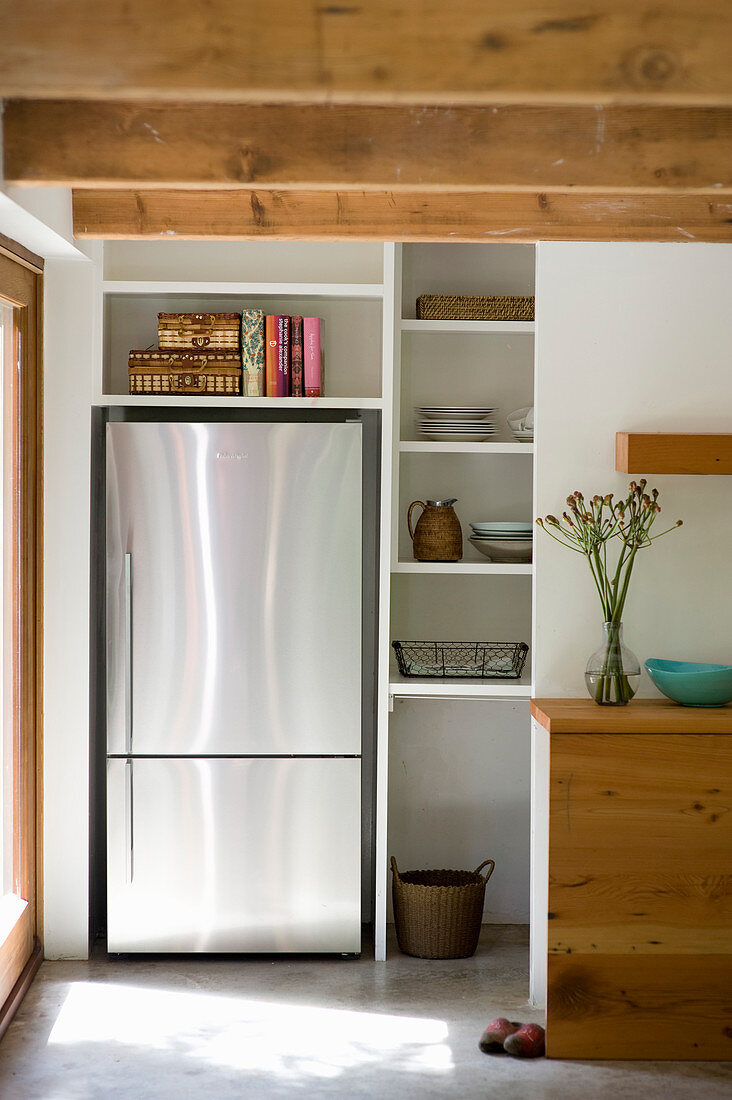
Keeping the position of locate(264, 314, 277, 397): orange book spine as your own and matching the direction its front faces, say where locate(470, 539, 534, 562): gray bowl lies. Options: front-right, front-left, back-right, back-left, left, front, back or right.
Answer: left

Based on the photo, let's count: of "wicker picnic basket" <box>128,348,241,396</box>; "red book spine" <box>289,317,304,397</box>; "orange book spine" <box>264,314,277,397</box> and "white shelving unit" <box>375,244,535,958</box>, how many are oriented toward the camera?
4

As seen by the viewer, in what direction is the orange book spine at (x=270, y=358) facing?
toward the camera

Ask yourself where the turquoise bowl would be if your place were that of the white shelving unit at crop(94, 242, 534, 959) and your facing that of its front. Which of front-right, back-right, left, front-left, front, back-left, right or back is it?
front-left

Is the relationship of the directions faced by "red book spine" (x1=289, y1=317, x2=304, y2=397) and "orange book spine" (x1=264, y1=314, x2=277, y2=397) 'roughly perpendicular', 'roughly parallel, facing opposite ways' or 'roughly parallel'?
roughly parallel

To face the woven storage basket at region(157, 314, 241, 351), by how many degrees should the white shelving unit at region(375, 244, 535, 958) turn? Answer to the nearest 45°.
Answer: approximately 45° to its right

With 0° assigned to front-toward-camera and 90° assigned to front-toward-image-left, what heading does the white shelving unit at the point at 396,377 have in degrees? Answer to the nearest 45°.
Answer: approximately 0°

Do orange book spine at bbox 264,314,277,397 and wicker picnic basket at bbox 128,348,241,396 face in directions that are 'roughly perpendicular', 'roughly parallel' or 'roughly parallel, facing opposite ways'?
roughly parallel

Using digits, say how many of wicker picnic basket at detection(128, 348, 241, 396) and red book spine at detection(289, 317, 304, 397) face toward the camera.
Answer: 2
